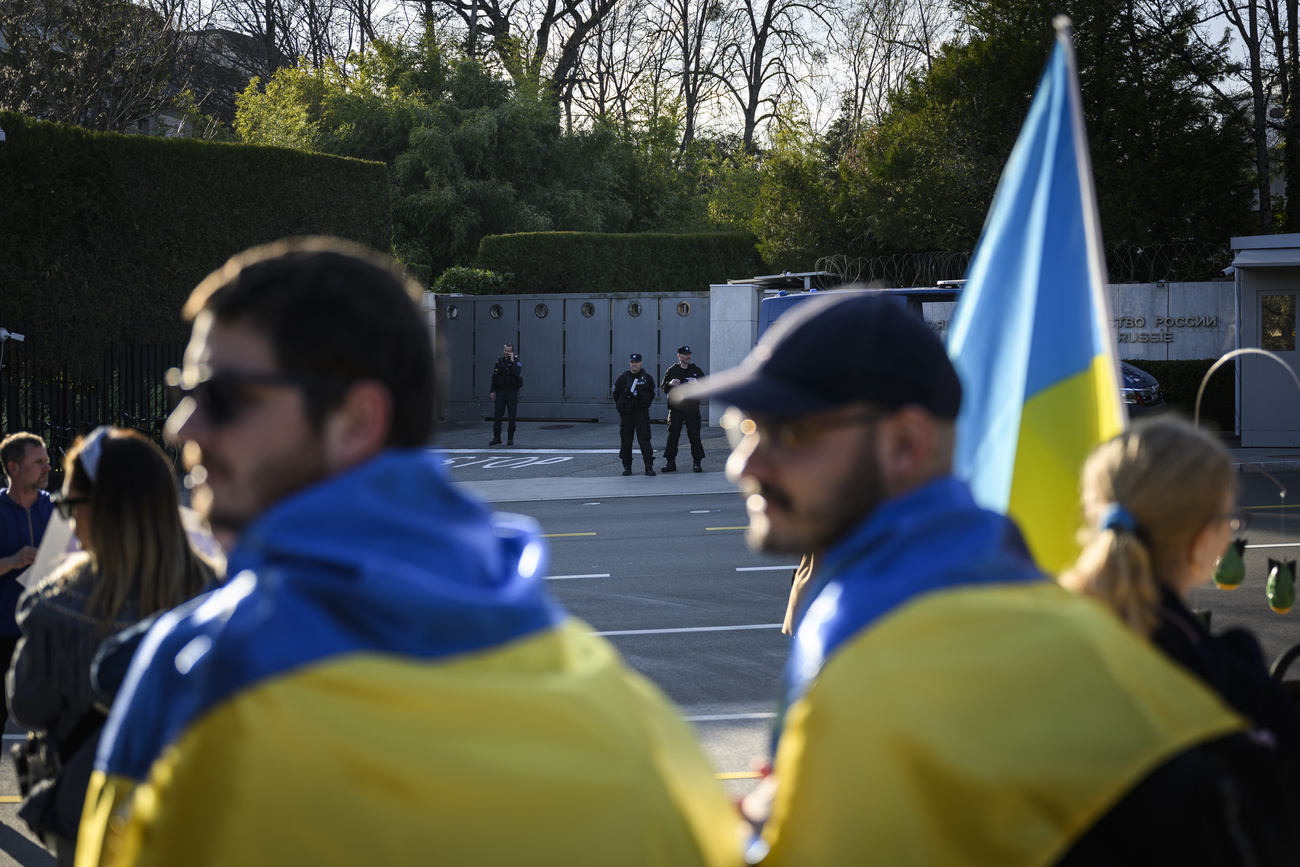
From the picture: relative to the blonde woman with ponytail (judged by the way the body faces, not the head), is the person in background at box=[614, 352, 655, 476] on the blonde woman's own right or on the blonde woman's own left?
on the blonde woman's own left

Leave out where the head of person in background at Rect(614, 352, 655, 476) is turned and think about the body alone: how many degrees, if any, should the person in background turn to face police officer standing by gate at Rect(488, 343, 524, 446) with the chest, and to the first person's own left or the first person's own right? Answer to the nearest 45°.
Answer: approximately 135° to the first person's own right

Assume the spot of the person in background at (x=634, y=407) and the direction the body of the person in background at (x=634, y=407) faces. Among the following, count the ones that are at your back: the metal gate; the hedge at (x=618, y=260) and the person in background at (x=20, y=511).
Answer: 2

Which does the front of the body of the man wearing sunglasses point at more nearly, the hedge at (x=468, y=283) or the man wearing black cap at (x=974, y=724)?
the hedge

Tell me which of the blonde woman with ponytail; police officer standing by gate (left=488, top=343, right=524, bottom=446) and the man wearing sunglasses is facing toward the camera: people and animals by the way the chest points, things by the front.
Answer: the police officer standing by gate

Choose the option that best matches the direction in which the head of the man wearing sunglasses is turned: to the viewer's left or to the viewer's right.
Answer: to the viewer's left

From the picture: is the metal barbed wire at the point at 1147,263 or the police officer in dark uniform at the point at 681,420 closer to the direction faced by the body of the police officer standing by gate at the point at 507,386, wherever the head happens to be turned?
the police officer in dark uniform

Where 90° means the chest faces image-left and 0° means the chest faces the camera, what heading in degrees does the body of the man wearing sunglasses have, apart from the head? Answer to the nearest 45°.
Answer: approximately 135°

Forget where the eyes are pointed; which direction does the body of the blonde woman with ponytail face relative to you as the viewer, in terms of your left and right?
facing away from the viewer and to the right of the viewer

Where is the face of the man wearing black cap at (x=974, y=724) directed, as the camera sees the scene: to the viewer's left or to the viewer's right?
to the viewer's left

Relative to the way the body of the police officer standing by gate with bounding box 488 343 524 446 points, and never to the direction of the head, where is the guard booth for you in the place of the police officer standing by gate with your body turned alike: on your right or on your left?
on your left

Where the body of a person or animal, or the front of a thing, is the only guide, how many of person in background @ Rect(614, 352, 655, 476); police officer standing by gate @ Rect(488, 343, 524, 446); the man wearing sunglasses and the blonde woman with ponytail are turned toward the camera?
2

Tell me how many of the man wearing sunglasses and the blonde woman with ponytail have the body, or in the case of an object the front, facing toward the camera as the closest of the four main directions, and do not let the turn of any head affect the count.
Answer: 0
